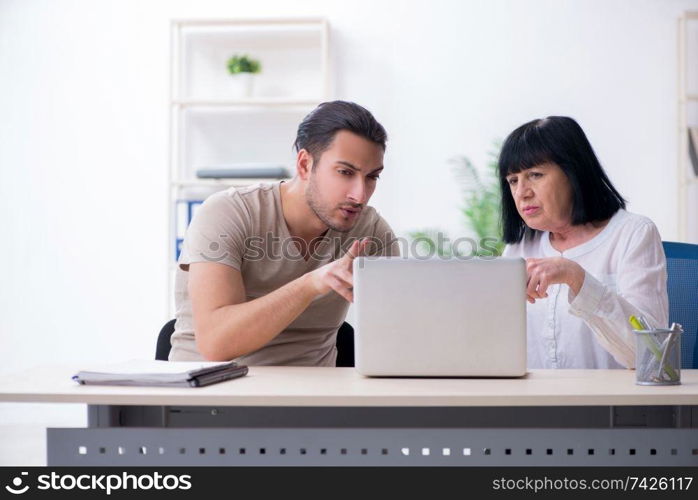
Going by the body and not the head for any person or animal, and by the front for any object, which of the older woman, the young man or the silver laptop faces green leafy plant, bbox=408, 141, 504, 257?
the silver laptop

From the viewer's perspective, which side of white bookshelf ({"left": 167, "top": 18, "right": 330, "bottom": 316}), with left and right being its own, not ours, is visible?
front

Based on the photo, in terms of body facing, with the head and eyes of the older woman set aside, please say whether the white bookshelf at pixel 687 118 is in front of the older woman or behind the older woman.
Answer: behind

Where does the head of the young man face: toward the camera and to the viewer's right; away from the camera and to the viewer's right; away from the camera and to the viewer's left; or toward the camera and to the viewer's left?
toward the camera and to the viewer's right

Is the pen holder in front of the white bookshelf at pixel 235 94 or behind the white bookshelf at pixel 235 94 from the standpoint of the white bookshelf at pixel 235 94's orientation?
in front

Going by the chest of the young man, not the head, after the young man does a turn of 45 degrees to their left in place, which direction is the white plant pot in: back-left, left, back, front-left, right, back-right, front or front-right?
left

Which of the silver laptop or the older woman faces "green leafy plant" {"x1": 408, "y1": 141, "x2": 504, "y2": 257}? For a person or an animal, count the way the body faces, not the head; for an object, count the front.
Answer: the silver laptop

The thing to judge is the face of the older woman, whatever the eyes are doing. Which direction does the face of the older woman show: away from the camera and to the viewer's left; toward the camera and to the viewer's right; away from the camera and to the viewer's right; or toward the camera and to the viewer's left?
toward the camera and to the viewer's left

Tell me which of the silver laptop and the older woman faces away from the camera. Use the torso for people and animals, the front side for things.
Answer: the silver laptop

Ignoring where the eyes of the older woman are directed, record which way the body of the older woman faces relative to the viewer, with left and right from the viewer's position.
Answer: facing the viewer and to the left of the viewer

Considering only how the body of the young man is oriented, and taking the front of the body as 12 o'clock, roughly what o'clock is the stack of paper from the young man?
The stack of paper is roughly at 2 o'clock from the young man.

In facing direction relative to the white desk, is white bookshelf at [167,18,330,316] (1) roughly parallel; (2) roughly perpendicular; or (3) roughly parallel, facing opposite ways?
roughly parallel, facing opposite ways

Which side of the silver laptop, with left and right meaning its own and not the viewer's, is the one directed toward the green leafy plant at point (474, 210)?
front

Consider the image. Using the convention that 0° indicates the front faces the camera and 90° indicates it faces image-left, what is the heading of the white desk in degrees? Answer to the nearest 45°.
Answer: approximately 180°

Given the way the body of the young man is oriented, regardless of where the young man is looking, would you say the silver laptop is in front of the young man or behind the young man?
in front

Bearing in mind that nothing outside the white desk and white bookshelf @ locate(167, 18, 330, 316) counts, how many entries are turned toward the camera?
1

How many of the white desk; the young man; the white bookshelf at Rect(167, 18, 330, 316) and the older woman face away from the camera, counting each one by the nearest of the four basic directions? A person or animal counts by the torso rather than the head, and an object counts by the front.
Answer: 1

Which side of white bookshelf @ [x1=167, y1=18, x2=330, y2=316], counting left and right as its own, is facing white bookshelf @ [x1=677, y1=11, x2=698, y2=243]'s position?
left
